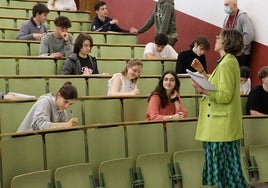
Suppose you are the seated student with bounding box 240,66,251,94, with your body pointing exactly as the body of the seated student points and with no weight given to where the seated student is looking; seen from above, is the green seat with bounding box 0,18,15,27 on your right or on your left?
on your right

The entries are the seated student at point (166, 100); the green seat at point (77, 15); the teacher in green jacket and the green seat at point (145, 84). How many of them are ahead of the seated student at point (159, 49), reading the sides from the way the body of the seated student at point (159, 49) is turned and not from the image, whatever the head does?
3

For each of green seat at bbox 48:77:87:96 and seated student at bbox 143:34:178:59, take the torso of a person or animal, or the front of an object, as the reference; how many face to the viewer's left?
0

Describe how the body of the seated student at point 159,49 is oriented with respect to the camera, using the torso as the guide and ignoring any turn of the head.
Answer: toward the camera

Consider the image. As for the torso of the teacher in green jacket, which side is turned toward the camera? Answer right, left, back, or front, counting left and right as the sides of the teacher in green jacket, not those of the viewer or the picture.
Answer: left

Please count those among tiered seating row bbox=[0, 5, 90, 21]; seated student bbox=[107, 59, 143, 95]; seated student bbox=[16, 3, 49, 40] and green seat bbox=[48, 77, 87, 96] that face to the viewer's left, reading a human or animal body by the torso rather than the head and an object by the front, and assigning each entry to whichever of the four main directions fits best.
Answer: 0

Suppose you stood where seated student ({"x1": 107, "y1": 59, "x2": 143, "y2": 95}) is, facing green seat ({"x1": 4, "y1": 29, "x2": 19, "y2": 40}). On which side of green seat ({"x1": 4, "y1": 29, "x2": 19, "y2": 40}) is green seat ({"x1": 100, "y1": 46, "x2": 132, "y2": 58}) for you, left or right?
right

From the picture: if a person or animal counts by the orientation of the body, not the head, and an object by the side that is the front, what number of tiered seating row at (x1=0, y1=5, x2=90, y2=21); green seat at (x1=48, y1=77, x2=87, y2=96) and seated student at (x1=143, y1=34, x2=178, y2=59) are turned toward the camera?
3

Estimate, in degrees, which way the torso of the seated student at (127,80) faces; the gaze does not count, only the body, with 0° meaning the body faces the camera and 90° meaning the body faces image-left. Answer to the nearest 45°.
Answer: approximately 315°

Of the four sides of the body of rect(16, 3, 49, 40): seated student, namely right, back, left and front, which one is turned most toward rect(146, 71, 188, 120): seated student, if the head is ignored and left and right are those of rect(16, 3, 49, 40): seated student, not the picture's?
front

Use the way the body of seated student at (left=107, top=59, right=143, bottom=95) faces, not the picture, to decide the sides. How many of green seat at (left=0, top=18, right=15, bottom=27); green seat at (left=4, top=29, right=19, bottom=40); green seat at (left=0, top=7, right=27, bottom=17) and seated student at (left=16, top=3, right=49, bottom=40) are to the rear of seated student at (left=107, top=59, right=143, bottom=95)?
4

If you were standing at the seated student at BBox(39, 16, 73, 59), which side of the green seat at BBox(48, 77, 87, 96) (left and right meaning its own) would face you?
back

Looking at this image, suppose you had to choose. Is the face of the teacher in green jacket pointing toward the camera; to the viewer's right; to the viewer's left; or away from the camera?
to the viewer's left

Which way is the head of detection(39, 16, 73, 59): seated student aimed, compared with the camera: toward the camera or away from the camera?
toward the camera

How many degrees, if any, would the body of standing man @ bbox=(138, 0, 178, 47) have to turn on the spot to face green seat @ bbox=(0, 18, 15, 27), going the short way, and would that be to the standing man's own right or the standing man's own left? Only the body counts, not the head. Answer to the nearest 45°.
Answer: approximately 45° to the standing man's own right
